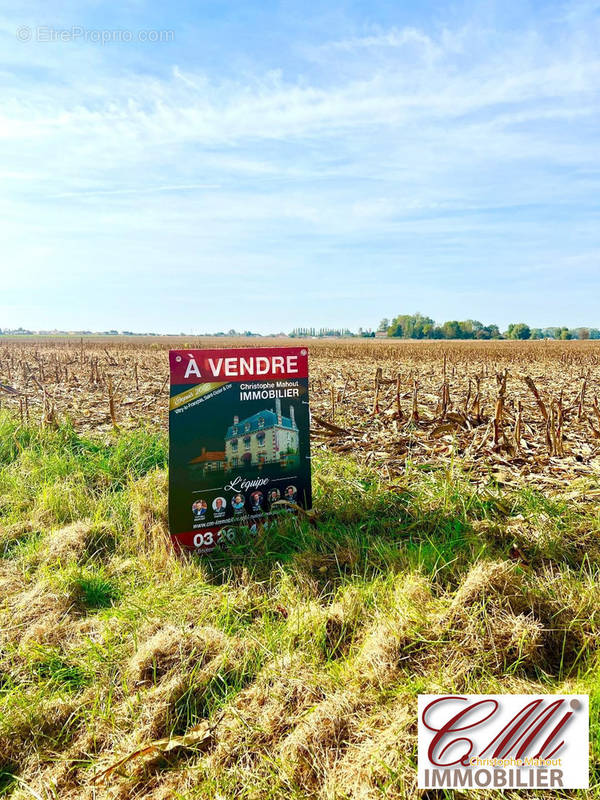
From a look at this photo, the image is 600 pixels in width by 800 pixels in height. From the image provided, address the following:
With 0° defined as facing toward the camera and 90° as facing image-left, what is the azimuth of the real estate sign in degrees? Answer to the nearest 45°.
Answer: approximately 315°
